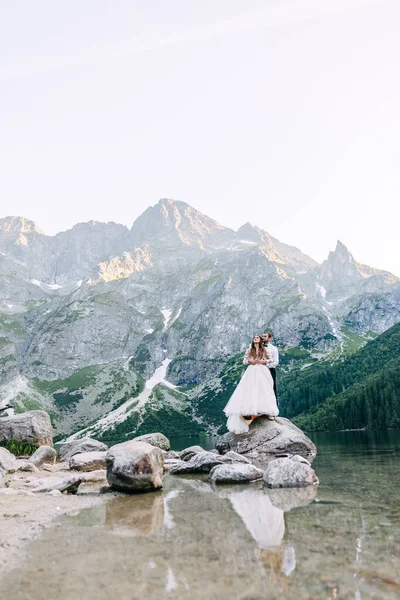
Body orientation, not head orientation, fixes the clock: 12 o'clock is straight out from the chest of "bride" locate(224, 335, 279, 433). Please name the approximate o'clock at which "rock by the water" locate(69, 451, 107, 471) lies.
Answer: The rock by the water is roughly at 3 o'clock from the bride.

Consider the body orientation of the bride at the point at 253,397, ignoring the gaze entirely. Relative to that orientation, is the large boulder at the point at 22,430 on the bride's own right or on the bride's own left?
on the bride's own right

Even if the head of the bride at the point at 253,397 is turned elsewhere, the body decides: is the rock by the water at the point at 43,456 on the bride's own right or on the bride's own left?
on the bride's own right

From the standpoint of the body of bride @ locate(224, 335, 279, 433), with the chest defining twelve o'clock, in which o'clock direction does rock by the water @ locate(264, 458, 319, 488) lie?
The rock by the water is roughly at 12 o'clock from the bride.

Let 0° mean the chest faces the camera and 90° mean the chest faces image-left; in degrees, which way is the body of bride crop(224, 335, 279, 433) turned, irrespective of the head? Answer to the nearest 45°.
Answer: approximately 0°

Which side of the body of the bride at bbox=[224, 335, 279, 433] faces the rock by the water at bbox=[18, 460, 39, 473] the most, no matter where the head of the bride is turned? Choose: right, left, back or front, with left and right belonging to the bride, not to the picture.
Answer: right
